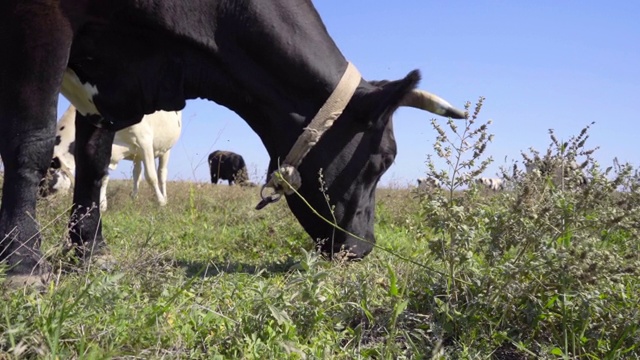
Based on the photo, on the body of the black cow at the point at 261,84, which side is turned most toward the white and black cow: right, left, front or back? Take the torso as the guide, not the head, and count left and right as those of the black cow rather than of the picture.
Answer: left

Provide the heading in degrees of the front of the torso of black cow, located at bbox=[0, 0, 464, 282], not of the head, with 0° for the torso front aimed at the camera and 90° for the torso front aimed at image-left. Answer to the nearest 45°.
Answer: approximately 270°
